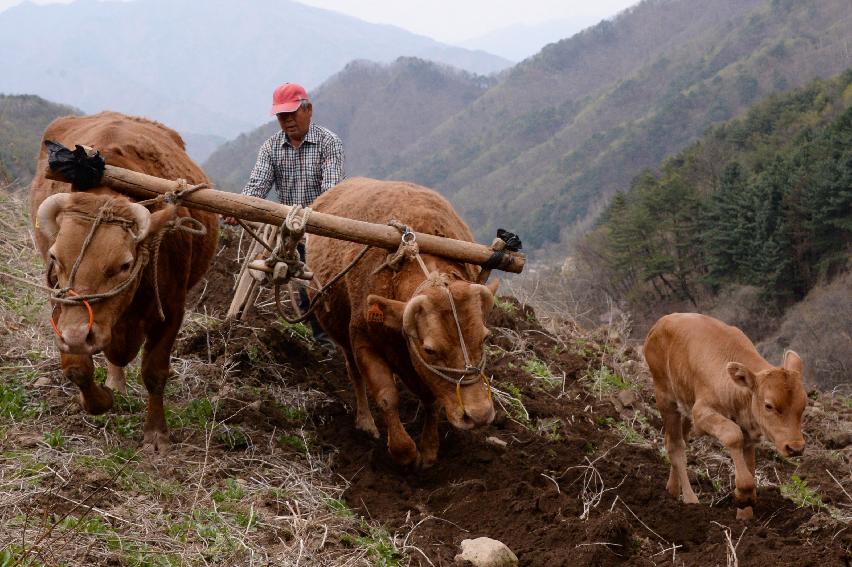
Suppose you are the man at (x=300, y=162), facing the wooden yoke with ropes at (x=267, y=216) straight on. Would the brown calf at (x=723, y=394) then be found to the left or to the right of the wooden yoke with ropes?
left

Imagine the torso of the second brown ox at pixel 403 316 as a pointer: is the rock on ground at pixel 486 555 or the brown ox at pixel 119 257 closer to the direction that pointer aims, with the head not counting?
the rock on ground

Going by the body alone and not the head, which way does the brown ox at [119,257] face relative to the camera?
toward the camera

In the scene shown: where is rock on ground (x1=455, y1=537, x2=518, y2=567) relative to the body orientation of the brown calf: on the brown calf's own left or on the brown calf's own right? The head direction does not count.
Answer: on the brown calf's own right

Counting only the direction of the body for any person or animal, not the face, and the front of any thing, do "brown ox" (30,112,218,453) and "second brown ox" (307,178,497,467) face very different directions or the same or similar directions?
same or similar directions

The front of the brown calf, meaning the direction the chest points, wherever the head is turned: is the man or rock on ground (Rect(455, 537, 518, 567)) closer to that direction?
the rock on ground

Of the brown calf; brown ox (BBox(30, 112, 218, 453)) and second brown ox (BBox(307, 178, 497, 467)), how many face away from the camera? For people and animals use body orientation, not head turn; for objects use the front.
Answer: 0

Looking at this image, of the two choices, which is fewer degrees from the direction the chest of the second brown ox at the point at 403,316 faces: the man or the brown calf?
the brown calf

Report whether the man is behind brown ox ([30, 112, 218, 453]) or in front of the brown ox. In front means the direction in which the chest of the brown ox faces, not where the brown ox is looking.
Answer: behind

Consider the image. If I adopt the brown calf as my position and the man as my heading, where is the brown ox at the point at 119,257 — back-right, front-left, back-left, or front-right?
front-left

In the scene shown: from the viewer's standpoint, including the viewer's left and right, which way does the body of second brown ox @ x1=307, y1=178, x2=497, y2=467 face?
facing the viewer and to the right of the viewer

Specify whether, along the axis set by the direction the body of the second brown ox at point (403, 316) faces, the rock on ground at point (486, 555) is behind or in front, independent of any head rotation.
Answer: in front

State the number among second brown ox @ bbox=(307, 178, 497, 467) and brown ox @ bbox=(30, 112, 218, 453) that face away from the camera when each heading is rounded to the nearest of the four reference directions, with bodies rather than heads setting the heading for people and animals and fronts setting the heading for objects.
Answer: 0
